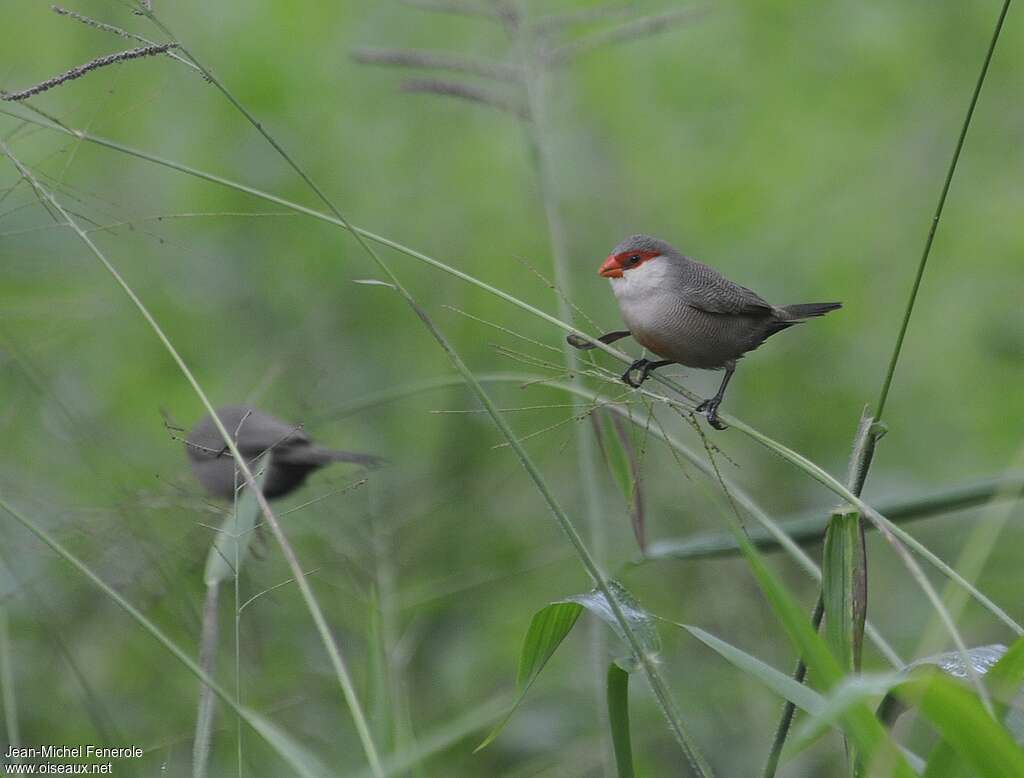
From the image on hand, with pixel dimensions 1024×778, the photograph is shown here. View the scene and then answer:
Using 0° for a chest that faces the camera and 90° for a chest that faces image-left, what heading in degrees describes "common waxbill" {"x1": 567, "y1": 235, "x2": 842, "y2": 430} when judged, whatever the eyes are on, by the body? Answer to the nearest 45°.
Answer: approximately 90°

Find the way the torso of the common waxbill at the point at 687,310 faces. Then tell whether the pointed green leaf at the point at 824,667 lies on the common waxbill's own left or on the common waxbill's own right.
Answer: on the common waxbill's own left

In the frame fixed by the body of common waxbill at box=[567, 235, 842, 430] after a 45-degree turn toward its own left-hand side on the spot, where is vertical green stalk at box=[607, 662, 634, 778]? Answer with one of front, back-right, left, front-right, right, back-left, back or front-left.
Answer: front-left

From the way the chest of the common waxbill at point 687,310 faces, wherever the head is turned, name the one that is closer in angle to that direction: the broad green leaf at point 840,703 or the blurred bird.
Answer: the blurred bird

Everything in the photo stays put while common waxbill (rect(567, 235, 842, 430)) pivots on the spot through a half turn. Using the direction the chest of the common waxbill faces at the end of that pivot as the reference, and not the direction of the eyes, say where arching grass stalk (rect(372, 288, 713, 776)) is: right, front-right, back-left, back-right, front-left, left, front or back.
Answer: back

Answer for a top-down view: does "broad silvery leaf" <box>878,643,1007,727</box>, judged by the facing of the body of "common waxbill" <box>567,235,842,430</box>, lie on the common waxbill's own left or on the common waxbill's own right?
on the common waxbill's own left

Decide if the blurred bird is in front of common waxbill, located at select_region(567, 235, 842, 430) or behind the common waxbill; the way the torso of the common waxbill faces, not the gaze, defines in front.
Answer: in front

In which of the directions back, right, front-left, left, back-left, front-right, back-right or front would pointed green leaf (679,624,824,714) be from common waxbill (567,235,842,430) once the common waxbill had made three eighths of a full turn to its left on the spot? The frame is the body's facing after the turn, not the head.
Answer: front-right

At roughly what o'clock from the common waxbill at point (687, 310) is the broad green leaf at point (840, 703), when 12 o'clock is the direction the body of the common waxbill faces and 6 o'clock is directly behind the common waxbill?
The broad green leaf is roughly at 9 o'clock from the common waxbill.

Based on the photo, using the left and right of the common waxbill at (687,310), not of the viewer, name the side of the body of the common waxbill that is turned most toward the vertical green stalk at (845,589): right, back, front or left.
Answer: back

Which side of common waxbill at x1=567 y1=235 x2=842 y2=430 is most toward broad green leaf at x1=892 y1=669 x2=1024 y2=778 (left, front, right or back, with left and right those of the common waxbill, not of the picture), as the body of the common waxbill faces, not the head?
left

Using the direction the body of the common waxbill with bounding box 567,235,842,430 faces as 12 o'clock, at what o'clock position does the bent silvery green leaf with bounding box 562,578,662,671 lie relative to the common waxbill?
The bent silvery green leaf is roughly at 9 o'clock from the common waxbill.
